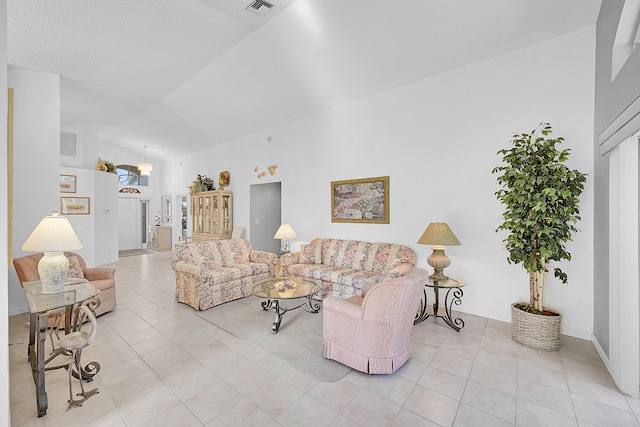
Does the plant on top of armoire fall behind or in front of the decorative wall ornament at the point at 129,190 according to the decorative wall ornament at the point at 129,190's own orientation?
in front

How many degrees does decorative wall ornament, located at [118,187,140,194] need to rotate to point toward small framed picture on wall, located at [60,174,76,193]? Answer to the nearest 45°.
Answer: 0° — it already faces it

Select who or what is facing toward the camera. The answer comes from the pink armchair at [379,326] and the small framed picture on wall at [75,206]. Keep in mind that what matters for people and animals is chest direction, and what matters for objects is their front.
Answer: the small framed picture on wall

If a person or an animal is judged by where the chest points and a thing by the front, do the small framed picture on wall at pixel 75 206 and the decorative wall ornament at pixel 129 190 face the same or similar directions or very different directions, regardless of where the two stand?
same or similar directions

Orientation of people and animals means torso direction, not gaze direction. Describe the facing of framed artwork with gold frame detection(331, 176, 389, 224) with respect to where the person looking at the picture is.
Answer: facing the viewer and to the left of the viewer

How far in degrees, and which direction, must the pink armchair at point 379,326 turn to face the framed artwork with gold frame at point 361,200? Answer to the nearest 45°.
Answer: approximately 45° to its right

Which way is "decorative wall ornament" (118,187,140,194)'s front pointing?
toward the camera

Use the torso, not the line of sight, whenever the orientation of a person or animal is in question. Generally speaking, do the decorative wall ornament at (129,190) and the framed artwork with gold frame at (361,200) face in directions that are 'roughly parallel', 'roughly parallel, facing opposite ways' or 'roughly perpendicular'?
roughly perpendicular

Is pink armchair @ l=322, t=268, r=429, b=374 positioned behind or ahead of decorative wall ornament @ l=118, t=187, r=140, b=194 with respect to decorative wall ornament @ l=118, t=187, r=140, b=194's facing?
ahead

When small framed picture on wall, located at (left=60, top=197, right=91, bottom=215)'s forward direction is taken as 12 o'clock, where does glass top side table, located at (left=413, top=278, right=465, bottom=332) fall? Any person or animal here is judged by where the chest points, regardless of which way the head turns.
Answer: The glass top side table is roughly at 11 o'clock from the small framed picture on wall.

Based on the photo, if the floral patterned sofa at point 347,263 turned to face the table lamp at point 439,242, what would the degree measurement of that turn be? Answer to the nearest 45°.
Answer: approximately 90° to its left

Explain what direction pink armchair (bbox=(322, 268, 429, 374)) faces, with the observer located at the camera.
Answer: facing away from the viewer and to the left of the viewer

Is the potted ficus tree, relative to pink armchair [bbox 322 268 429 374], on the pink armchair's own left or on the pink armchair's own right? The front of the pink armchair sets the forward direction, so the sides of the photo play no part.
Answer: on the pink armchair's own right

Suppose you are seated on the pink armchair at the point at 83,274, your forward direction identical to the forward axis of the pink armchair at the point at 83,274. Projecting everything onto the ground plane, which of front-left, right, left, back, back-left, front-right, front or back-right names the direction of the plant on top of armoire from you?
left

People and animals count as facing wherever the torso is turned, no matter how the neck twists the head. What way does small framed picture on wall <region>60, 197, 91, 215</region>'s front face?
toward the camera

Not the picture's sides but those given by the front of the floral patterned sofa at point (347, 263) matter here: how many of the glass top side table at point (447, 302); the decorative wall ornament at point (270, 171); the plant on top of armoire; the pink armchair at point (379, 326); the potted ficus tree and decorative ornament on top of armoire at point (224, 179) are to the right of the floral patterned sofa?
3

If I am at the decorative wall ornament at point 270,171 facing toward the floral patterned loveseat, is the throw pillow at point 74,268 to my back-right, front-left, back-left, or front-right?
front-right

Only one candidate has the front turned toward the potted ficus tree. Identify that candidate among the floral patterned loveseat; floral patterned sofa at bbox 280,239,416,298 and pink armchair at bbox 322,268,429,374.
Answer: the floral patterned loveseat

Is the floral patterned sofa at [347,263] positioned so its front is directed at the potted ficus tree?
no
